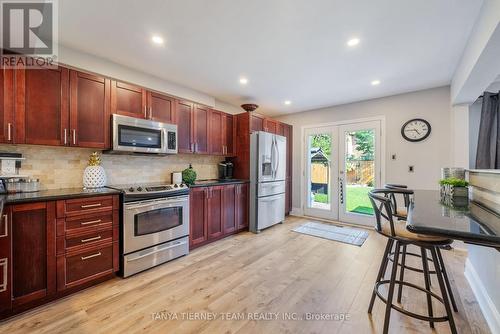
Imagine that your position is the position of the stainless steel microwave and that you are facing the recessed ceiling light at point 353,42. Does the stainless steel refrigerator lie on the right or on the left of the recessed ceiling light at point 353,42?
left

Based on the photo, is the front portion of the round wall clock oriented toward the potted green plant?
yes

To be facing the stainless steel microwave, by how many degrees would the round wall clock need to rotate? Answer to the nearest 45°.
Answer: approximately 45° to its right

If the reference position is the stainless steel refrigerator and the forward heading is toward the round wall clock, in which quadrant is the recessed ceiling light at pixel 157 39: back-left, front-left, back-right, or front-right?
back-right

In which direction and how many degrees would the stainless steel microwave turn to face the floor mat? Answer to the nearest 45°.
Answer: approximately 45° to its left

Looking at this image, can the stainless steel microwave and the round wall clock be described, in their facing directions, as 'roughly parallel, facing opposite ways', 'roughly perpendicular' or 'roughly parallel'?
roughly perpendicular

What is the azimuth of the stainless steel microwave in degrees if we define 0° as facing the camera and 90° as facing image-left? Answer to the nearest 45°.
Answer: approximately 315°

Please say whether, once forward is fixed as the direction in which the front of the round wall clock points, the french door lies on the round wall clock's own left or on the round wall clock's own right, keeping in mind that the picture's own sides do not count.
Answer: on the round wall clock's own right

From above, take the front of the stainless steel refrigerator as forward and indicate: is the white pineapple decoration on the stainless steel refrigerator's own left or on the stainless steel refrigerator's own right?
on the stainless steel refrigerator's own right
